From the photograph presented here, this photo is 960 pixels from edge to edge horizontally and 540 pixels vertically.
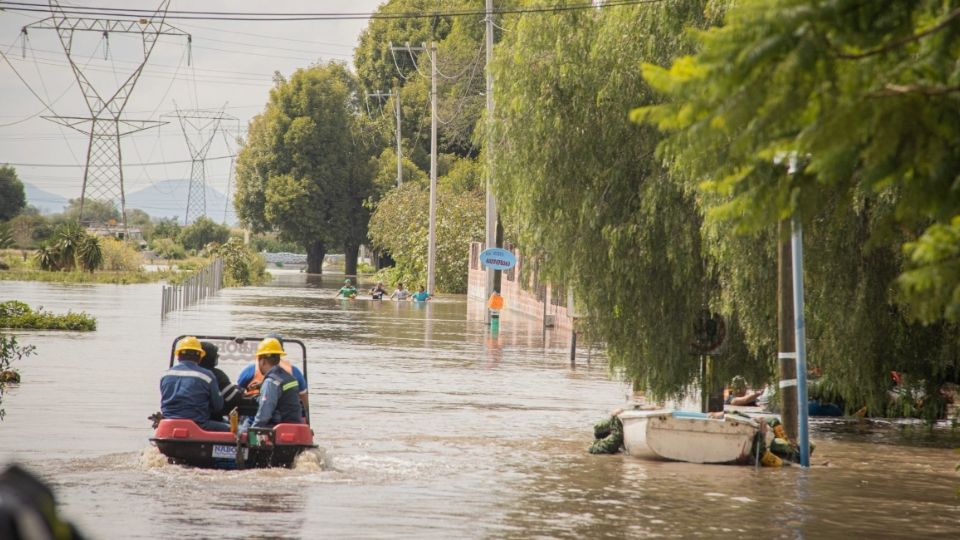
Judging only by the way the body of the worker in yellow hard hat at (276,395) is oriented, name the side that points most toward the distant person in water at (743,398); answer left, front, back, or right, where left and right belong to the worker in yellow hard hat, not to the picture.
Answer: right

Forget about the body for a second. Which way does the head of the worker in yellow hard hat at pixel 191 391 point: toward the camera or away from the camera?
away from the camera

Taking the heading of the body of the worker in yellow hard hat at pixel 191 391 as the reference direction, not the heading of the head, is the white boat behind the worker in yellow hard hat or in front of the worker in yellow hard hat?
in front

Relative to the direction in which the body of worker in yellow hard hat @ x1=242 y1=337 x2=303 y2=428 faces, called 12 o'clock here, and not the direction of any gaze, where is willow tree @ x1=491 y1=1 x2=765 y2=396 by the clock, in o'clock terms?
The willow tree is roughly at 3 o'clock from the worker in yellow hard hat.

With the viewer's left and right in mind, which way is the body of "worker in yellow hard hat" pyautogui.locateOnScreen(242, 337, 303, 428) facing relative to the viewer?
facing away from the viewer and to the left of the viewer

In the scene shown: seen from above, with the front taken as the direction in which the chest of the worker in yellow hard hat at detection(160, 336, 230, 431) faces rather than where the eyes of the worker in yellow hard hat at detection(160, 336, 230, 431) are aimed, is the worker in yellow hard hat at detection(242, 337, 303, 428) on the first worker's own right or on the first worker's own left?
on the first worker's own right

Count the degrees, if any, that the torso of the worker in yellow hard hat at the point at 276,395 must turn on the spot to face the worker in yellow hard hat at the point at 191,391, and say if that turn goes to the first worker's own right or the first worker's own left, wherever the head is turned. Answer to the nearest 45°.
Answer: approximately 45° to the first worker's own left

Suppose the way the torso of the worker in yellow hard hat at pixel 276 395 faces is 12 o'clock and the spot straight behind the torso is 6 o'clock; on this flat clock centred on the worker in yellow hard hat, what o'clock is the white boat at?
The white boat is roughly at 4 o'clock from the worker in yellow hard hat.

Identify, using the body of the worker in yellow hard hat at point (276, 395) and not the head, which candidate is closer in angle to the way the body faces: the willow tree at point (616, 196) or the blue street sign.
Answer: the blue street sign

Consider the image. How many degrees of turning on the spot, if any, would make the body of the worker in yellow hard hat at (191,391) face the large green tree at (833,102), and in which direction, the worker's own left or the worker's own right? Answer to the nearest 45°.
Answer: approximately 135° to the worker's own right

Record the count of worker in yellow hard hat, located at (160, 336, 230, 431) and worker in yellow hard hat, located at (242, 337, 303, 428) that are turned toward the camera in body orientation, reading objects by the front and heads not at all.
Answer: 0

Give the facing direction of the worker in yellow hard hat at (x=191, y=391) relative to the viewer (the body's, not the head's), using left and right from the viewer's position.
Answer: facing away from the viewer and to the right of the viewer
